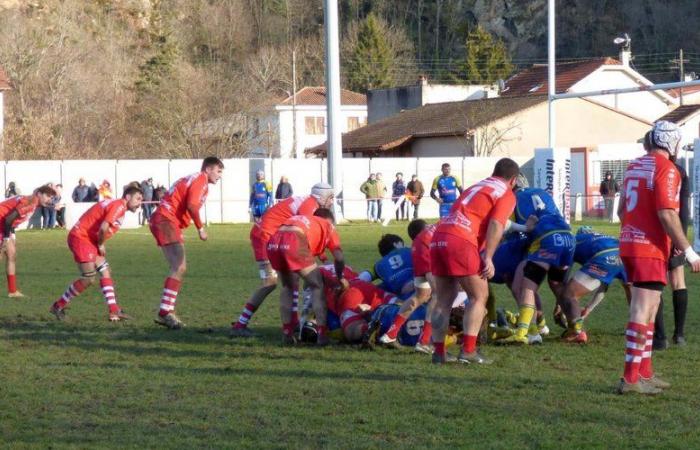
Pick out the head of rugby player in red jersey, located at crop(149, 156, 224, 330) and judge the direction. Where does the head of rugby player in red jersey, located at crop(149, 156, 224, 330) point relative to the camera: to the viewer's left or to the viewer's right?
to the viewer's right

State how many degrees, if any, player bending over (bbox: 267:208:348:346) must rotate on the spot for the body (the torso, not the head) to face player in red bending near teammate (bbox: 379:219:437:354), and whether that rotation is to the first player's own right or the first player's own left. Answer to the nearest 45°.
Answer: approximately 45° to the first player's own right

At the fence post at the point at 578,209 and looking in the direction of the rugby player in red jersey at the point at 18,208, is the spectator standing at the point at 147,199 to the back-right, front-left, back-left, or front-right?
front-right

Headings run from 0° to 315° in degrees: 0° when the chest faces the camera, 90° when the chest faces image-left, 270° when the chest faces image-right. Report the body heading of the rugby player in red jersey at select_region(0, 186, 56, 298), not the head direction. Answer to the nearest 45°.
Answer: approximately 270°

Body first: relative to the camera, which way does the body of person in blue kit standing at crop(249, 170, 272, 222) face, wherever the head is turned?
toward the camera

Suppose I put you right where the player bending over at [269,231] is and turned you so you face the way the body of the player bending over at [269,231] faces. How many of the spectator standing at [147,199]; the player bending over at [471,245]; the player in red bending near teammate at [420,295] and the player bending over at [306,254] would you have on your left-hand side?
1

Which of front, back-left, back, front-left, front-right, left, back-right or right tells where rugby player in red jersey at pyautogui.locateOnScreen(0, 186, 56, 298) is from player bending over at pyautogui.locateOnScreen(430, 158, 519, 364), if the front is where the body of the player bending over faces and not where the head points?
left

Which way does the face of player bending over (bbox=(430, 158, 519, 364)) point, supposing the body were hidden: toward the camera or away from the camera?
away from the camera

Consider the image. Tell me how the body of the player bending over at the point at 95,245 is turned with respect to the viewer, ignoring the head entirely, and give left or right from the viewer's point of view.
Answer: facing to the right of the viewer

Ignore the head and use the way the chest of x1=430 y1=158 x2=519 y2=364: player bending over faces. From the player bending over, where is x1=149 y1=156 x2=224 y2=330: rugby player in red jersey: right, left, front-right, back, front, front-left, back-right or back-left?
left

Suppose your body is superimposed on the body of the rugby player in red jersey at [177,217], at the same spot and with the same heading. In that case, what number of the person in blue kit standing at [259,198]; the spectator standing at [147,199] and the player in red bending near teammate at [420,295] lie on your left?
2

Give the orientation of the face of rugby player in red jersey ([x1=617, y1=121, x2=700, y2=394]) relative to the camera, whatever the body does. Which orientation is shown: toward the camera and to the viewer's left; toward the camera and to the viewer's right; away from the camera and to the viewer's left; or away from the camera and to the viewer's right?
away from the camera and to the viewer's left

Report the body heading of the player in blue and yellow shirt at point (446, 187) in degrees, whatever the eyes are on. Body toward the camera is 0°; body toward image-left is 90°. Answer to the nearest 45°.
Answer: approximately 0°

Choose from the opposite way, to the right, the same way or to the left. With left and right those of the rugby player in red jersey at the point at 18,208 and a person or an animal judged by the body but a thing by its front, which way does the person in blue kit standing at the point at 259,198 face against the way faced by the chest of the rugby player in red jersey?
to the right

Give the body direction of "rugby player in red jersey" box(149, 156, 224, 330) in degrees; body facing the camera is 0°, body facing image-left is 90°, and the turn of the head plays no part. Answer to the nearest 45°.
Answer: approximately 270°
